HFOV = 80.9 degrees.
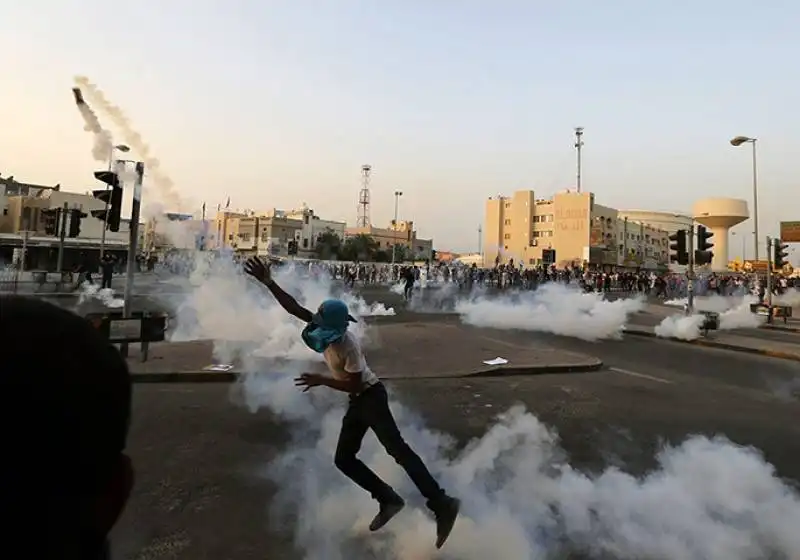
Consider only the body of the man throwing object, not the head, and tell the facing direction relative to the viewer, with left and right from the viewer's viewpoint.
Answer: facing to the left of the viewer

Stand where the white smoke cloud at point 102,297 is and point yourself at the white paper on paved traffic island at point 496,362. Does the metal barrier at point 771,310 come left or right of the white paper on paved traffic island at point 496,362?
left

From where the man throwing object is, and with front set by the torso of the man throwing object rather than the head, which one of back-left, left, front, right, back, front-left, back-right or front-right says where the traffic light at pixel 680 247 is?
back-right

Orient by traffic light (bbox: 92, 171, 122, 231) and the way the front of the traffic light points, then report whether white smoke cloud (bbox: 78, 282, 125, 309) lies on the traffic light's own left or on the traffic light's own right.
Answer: on the traffic light's own right

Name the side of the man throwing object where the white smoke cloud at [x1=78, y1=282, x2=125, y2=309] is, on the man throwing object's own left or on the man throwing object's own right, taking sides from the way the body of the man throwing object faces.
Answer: on the man throwing object's own right

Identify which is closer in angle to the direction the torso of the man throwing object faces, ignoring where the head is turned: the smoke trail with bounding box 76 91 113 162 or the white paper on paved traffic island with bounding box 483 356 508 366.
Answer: the smoke trail

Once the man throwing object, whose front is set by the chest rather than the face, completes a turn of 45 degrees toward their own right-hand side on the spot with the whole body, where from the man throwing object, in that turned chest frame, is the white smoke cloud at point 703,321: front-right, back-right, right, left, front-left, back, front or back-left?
right
